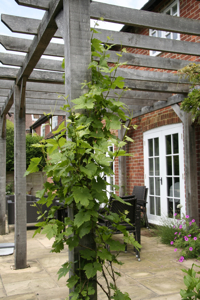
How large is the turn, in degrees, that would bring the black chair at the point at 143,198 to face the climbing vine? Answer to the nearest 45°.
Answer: approximately 45° to its left

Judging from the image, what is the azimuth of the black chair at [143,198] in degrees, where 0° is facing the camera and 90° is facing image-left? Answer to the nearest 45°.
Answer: approximately 45°
